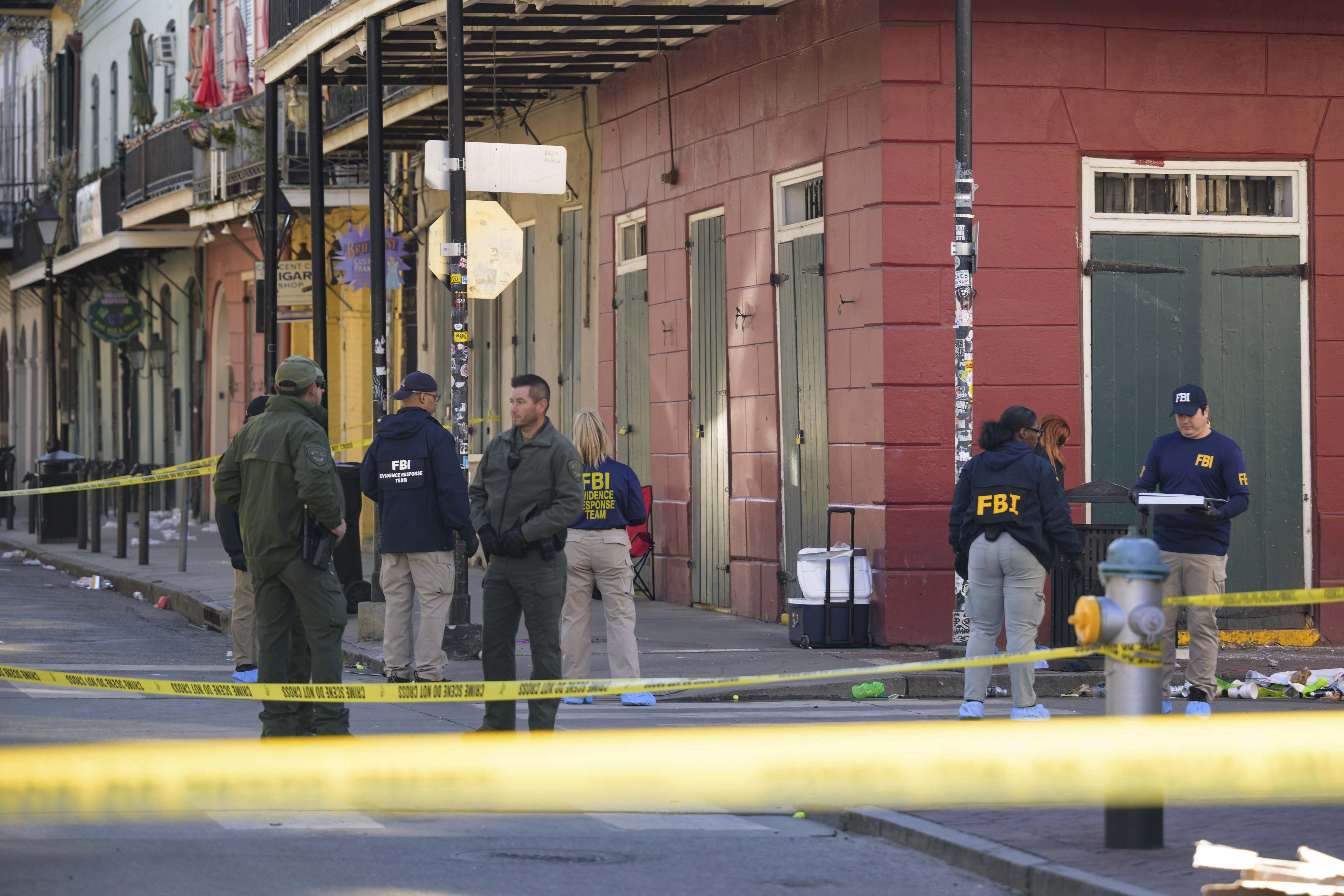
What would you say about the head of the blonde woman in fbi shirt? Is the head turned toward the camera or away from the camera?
away from the camera

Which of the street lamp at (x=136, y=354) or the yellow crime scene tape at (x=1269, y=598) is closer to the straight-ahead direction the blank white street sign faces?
the street lamp

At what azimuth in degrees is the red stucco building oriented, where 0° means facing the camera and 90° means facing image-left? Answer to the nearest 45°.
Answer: approximately 0°

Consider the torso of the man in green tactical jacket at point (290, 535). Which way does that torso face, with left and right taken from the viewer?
facing away from the viewer and to the right of the viewer

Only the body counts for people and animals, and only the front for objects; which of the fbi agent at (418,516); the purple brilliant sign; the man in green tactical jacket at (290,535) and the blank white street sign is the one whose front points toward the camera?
the purple brilliant sign

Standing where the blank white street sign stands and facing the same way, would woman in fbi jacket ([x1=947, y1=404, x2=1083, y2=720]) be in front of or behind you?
behind

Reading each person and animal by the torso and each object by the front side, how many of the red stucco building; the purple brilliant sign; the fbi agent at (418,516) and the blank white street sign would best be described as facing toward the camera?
2

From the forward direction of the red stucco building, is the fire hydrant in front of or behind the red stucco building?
in front

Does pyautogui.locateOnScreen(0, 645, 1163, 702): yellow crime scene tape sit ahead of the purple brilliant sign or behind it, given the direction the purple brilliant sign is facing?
ahead

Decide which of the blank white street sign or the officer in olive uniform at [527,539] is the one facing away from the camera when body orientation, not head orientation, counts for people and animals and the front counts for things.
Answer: the blank white street sign

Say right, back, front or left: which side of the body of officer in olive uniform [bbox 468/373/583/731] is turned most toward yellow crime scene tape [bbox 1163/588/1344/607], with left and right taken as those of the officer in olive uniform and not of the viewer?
left

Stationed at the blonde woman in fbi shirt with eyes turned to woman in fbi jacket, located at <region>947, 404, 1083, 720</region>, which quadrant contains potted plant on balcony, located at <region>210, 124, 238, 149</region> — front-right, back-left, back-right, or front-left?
back-left

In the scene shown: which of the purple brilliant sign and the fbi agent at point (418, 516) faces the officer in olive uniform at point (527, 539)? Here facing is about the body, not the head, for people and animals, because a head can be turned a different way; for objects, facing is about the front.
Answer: the purple brilliant sign

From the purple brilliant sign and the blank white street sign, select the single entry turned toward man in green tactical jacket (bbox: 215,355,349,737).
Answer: the purple brilliant sign

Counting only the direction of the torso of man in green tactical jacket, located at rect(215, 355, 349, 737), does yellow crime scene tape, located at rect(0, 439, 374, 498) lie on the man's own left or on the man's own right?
on the man's own left
